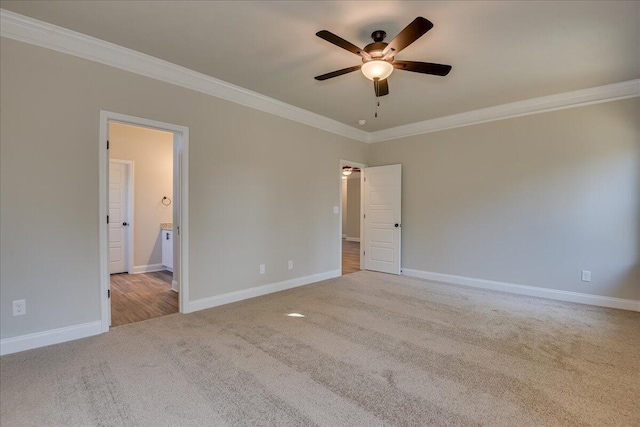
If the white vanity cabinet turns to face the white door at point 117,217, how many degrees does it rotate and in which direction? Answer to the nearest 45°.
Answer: approximately 45° to its right

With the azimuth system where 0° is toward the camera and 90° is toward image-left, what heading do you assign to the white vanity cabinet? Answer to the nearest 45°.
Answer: approximately 45°

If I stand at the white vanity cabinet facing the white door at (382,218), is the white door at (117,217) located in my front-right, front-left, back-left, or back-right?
back-right

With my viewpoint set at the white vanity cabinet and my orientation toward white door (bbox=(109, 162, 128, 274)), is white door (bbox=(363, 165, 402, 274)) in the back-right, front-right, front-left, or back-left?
back-left
